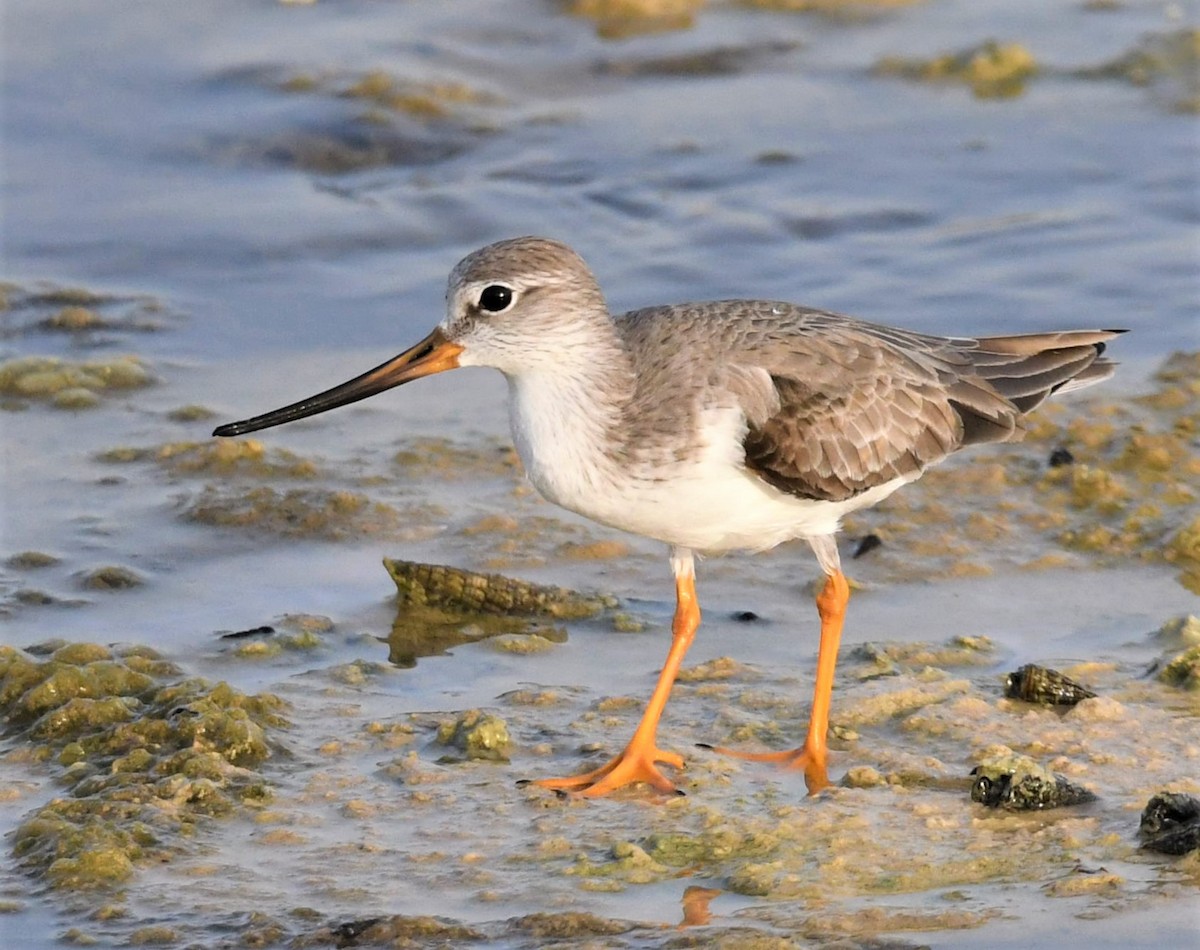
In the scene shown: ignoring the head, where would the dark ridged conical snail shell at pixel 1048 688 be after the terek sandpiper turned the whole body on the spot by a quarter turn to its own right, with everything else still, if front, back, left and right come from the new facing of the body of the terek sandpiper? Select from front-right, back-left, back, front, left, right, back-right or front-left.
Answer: right

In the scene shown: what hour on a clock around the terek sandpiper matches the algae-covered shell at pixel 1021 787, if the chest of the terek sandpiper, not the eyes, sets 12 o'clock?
The algae-covered shell is roughly at 7 o'clock from the terek sandpiper.

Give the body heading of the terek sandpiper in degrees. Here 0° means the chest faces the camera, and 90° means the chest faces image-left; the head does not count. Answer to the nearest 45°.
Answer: approximately 90°

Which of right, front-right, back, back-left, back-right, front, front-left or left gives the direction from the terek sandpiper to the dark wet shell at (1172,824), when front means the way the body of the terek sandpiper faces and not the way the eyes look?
back-left
